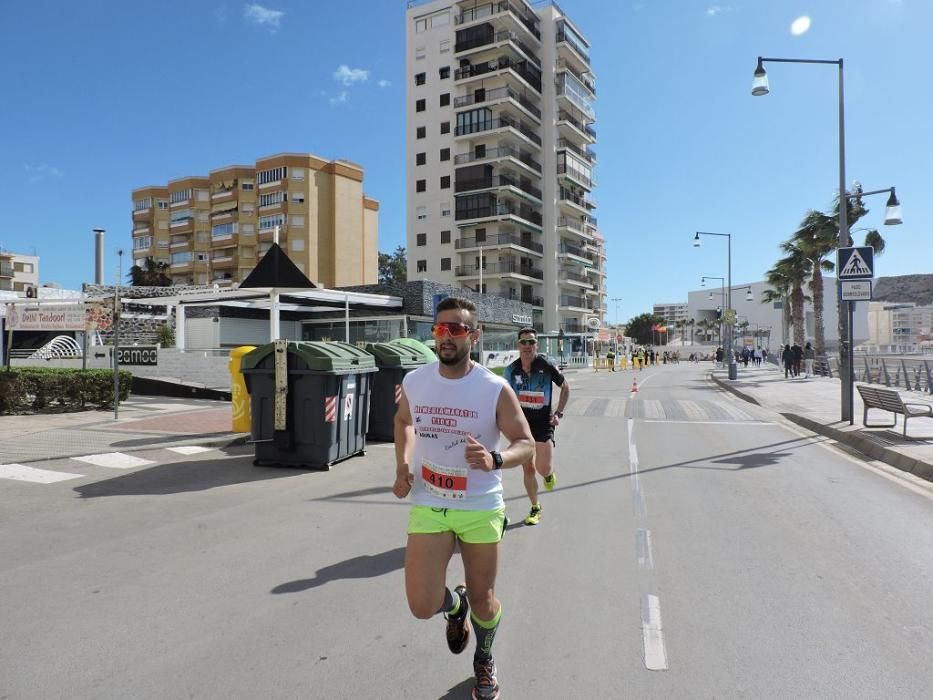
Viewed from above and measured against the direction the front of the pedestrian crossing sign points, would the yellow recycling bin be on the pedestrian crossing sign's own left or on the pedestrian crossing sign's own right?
on the pedestrian crossing sign's own right

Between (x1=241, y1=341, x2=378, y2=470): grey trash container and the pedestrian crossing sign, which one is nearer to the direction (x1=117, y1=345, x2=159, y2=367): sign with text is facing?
the grey trash container

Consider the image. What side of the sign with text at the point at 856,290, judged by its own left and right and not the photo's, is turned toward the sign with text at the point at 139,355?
right

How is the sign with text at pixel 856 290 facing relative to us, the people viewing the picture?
facing the viewer

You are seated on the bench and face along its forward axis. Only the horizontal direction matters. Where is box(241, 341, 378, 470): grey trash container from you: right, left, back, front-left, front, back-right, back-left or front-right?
back

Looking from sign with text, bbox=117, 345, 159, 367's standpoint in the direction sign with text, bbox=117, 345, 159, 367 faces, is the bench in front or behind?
in front

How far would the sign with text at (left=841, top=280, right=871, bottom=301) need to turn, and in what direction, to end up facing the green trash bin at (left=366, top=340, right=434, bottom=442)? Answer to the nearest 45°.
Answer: approximately 45° to its right

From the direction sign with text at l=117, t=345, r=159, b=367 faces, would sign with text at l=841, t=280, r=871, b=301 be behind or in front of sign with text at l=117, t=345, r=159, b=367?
in front

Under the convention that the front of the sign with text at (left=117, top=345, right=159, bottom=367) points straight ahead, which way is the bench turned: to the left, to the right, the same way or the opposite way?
to the left

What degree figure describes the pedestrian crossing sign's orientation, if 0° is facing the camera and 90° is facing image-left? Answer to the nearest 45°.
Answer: approximately 0°

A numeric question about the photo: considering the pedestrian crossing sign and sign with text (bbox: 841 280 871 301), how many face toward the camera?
2
